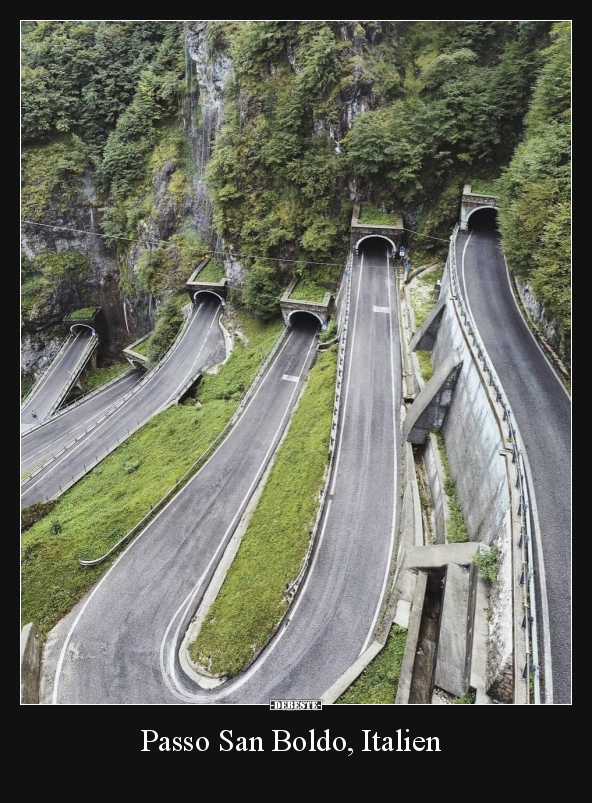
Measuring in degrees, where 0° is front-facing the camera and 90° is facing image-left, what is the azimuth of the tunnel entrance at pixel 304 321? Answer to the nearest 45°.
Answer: approximately 0°

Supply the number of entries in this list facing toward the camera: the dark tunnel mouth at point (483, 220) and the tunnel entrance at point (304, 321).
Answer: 2

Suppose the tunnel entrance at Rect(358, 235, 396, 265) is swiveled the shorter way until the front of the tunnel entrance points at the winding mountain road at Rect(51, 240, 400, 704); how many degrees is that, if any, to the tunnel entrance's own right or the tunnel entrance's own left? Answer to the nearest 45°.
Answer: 0° — it already faces it

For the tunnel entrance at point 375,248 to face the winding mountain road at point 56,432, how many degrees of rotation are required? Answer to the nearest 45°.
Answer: approximately 90° to its right

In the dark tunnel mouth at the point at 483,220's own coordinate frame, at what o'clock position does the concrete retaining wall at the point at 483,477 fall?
The concrete retaining wall is roughly at 12 o'clock from the dark tunnel mouth.
